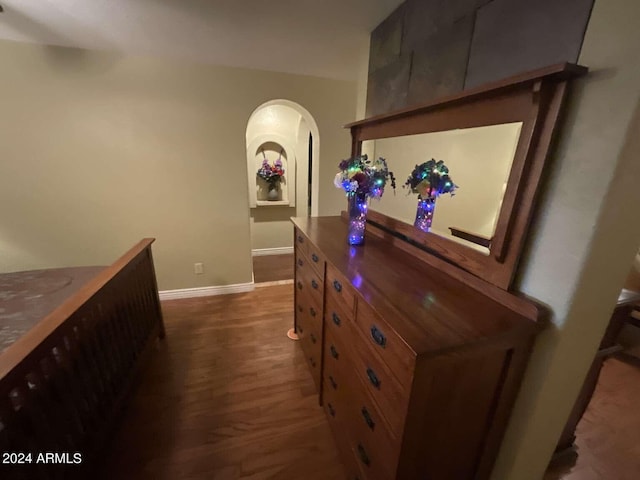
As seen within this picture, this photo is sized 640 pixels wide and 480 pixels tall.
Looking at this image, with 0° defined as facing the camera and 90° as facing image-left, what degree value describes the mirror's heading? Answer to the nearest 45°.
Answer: approximately 45°

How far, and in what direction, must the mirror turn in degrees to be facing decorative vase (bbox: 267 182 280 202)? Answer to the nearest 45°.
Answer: approximately 90° to its right

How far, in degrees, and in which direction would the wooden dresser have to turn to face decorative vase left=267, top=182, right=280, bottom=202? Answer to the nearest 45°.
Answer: approximately 90° to its right

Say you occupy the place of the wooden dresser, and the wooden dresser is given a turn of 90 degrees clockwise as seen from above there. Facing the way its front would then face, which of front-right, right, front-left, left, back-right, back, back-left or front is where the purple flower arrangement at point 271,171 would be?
front

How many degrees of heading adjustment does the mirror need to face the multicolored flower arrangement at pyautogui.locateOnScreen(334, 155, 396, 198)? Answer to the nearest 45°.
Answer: approximately 45° to its right
